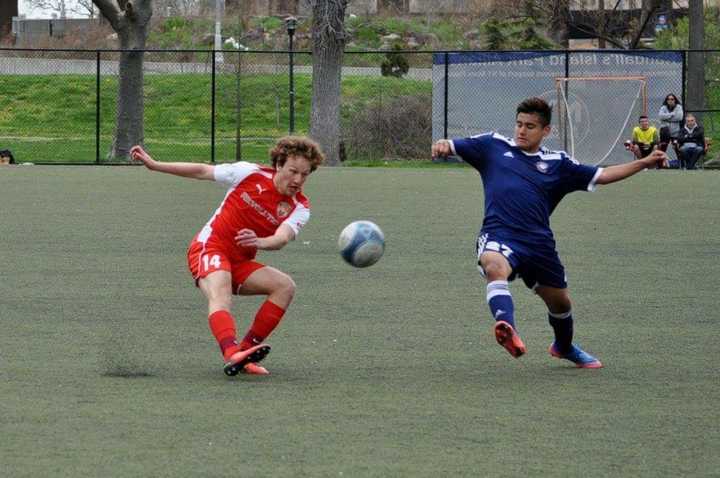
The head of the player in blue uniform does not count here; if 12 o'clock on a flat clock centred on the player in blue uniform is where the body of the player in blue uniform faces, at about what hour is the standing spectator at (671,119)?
The standing spectator is roughly at 6 o'clock from the player in blue uniform.

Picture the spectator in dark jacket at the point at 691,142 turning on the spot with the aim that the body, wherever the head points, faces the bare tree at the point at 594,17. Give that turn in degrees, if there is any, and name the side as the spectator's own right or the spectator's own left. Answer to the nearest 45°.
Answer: approximately 180°

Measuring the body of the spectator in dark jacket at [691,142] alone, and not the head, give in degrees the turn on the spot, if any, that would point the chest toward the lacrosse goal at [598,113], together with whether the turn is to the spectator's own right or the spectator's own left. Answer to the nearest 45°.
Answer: approximately 135° to the spectator's own right

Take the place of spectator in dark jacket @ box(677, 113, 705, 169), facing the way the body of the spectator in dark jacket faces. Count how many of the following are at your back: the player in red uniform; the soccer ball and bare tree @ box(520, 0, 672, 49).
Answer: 1

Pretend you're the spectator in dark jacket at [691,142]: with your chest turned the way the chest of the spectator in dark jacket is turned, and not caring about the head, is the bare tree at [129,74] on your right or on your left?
on your right

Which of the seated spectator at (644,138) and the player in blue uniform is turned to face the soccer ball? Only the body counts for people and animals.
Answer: the seated spectator

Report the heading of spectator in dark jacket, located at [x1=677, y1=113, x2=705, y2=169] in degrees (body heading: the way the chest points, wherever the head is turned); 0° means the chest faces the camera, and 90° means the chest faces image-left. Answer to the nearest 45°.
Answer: approximately 0°

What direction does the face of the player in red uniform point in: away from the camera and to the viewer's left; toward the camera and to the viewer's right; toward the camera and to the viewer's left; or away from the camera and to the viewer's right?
toward the camera and to the viewer's right

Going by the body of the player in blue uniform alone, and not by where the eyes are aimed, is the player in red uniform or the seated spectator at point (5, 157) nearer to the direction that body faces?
the player in red uniform

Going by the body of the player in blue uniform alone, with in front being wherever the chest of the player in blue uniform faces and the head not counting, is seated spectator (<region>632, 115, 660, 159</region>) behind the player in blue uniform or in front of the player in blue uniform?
behind

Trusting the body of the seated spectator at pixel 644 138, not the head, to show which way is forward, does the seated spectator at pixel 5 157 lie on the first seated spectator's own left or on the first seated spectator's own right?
on the first seated spectator's own right
